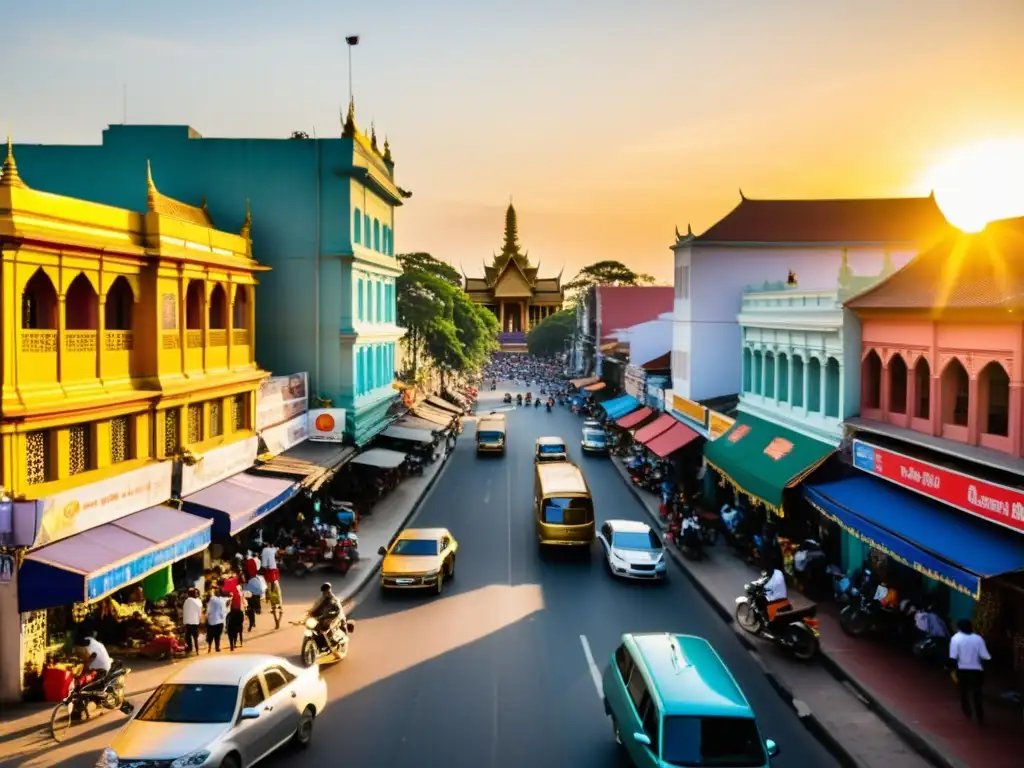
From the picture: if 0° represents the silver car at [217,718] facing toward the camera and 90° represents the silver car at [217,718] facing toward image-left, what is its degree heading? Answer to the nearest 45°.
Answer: approximately 45°

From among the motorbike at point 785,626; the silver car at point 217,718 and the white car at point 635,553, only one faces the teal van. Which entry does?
the white car at point 635,553

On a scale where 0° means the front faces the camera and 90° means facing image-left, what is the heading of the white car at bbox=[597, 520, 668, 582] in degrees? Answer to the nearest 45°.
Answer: approximately 0°

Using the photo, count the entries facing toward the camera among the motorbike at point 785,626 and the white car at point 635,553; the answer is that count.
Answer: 1

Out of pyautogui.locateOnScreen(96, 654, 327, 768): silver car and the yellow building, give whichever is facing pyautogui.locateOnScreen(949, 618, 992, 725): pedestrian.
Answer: the yellow building

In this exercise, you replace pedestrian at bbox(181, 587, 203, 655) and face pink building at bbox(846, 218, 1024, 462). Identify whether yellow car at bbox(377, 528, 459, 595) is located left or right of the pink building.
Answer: left

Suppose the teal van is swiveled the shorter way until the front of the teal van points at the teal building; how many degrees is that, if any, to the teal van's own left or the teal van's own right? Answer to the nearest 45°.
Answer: approximately 180°

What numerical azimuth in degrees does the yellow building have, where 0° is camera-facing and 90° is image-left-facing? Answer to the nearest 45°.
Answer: approximately 315°

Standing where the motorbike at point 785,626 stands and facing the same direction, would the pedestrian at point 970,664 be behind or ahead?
behind
